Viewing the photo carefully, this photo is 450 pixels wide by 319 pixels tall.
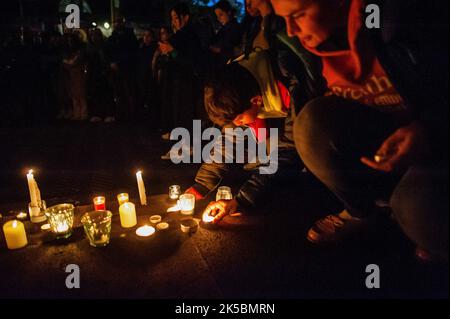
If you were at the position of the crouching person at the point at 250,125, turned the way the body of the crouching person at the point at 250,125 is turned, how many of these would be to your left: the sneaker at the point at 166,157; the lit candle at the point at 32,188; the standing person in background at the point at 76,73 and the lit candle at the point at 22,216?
0

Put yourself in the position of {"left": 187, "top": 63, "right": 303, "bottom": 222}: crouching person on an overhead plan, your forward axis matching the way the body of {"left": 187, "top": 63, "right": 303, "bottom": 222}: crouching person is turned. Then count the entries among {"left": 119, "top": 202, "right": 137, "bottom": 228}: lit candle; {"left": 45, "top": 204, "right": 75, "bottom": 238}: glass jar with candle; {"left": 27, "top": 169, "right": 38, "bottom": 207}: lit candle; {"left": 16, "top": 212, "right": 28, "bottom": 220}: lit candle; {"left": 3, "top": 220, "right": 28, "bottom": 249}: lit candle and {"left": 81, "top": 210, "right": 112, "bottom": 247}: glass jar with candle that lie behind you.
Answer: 0

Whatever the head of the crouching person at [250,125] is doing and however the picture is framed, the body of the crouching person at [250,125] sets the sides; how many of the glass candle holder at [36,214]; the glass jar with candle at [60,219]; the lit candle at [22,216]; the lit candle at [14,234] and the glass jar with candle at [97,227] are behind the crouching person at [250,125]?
0

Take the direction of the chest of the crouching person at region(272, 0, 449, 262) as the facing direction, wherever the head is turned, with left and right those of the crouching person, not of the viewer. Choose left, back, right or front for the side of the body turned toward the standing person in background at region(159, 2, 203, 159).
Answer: right

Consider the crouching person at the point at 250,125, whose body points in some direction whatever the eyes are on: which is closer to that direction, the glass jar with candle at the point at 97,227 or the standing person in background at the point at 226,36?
the glass jar with candle

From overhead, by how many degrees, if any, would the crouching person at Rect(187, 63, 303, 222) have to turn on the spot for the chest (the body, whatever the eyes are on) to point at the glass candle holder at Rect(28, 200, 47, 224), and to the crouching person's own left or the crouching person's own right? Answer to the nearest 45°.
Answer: approximately 45° to the crouching person's own right

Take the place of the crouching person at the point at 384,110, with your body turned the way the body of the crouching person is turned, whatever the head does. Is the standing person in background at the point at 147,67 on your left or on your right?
on your right

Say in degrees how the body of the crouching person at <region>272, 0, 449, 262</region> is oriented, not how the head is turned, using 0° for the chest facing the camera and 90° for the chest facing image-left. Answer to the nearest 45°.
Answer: approximately 45°

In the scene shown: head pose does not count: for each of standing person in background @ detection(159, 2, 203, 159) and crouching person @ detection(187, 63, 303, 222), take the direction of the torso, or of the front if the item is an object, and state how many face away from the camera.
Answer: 0

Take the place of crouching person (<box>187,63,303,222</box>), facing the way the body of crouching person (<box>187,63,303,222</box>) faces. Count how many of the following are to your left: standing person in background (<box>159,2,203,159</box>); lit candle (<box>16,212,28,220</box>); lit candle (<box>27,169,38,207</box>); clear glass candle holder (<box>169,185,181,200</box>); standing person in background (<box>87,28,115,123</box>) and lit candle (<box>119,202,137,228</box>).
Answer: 0

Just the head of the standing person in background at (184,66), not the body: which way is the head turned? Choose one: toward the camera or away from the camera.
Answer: toward the camera

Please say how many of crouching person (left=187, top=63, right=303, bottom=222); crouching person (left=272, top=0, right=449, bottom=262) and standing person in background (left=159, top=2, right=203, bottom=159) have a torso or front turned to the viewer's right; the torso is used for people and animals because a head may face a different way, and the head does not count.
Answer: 0

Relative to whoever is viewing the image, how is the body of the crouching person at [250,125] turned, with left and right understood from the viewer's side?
facing the viewer and to the left of the viewer

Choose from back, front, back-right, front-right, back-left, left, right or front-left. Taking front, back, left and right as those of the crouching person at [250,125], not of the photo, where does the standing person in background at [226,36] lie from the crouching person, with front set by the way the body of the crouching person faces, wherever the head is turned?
back-right
